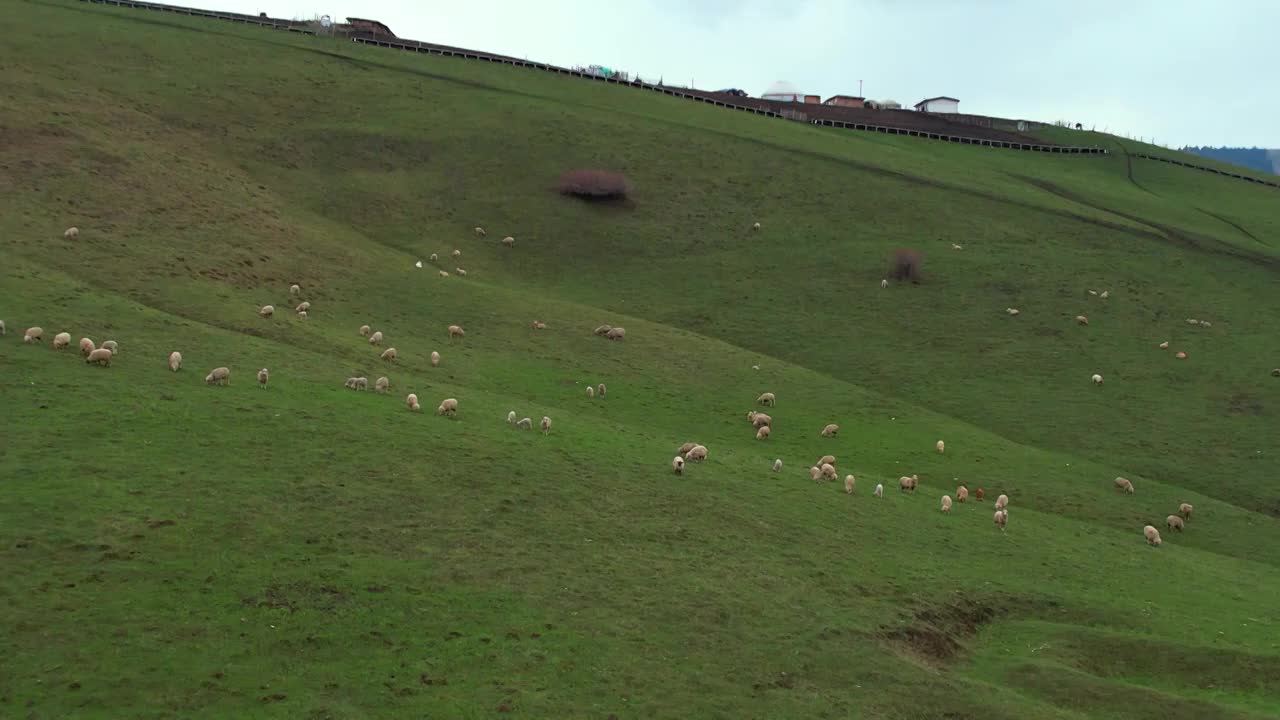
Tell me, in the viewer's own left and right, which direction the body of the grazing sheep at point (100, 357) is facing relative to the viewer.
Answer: facing to the left of the viewer

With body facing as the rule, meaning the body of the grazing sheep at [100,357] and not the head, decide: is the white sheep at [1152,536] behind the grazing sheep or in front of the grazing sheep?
behind
